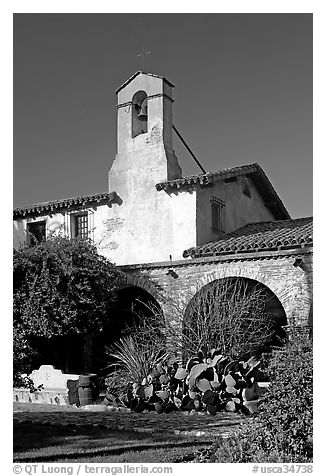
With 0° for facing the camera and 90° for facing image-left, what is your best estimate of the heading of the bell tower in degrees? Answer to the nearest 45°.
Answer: approximately 45°

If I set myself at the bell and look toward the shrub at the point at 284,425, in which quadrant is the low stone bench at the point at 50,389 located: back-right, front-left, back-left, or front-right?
front-right

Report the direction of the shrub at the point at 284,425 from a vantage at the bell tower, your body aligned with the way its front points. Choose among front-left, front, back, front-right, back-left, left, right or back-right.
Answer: front-left

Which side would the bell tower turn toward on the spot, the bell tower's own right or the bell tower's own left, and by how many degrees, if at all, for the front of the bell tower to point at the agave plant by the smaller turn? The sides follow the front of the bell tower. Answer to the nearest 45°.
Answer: approximately 45° to the bell tower's own left
